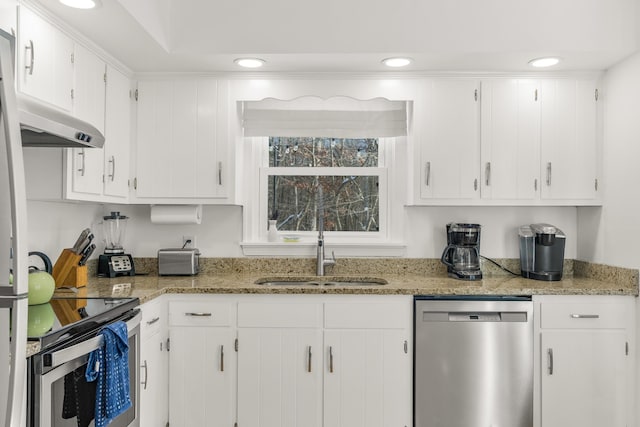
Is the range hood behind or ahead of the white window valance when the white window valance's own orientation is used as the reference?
ahead

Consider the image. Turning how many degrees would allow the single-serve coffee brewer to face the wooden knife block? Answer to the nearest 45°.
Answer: approximately 45° to its right

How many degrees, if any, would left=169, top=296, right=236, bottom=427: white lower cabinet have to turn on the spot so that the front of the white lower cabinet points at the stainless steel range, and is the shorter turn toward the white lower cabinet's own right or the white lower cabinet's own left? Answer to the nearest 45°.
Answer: approximately 45° to the white lower cabinet's own right

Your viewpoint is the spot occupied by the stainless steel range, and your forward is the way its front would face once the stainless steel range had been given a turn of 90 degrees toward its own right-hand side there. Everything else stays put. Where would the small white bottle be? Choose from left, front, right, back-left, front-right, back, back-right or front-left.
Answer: back
